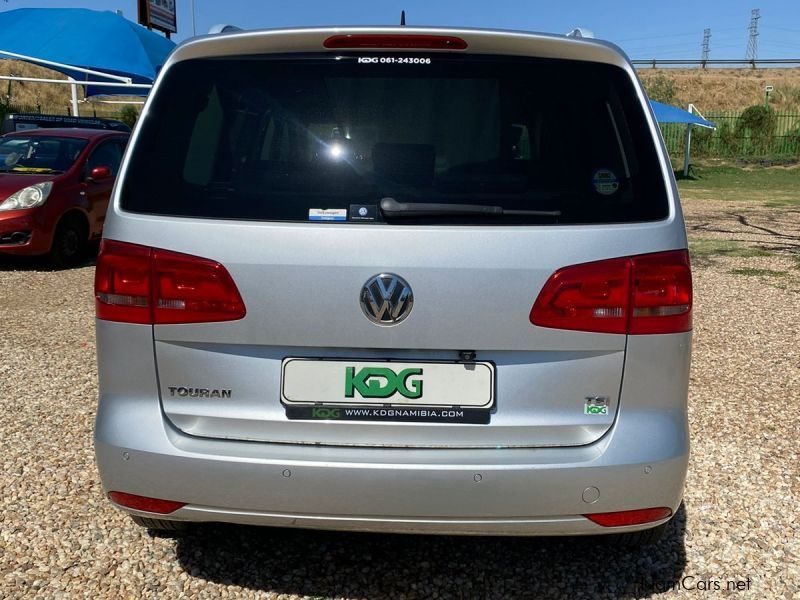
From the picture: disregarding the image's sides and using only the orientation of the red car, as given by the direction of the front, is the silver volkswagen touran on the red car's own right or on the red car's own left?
on the red car's own left

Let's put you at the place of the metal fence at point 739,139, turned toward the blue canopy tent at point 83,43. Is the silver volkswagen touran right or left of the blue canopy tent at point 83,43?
left

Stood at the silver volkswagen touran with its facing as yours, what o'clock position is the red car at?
The red car is roughly at 11 o'clock from the silver volkswagen touran.

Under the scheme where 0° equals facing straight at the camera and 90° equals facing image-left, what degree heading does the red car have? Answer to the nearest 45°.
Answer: approximately 45°

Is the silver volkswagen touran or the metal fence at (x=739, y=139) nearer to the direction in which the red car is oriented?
the silver volkswagen touran

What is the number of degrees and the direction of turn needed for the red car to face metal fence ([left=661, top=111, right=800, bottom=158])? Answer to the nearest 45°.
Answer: approximately 180°

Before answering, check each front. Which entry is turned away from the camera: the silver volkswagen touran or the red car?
the silver volkswagen touran

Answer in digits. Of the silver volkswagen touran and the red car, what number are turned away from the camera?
1

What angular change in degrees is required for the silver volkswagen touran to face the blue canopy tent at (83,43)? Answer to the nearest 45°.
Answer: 0° — it already faces it

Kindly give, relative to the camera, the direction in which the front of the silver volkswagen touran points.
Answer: facing away from the viewer

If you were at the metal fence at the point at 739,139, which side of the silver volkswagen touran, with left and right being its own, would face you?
front
